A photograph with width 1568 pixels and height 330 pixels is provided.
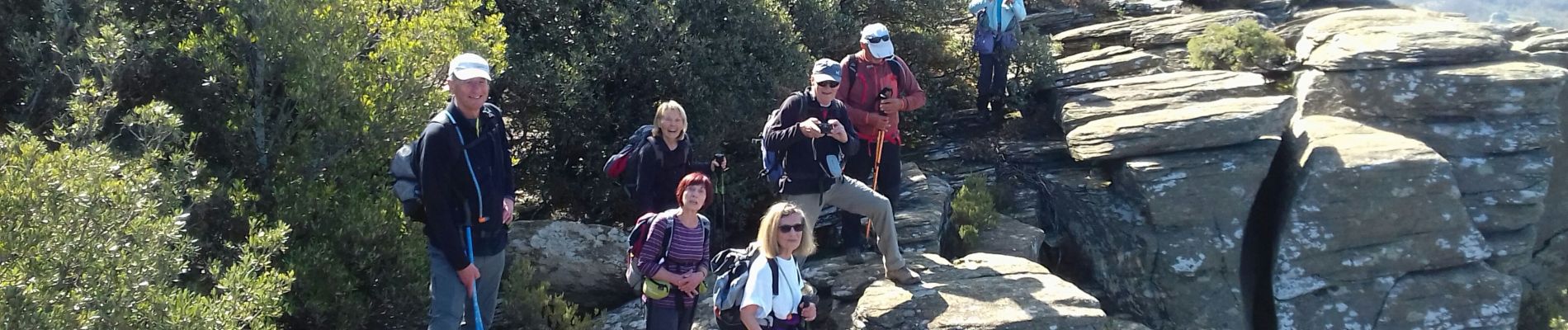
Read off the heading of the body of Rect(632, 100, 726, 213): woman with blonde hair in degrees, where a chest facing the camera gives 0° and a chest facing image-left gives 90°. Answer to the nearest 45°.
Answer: approximately 315°

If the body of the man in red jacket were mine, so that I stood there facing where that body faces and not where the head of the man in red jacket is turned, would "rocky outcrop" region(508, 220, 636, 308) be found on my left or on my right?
on my right

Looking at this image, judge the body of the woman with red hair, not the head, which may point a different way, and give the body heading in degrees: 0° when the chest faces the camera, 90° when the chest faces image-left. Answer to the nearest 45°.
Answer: approximately 315°

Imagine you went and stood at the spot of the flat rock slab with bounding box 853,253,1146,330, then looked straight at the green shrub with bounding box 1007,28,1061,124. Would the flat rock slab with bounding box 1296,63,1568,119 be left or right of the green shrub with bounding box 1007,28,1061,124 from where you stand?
right
